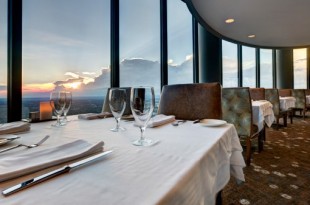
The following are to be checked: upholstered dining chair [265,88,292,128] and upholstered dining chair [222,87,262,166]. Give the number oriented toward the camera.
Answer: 0

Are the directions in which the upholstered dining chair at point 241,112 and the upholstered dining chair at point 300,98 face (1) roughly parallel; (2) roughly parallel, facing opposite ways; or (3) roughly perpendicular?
roughly parallel

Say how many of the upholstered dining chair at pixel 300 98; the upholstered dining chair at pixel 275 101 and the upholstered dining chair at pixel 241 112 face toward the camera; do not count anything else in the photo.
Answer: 0

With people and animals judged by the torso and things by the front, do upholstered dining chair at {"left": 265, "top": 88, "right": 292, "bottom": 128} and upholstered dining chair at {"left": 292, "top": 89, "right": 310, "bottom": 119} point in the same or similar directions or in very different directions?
same or similar directions

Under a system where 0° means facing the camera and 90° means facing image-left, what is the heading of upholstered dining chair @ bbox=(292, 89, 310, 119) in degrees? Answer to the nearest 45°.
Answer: approximately 225°

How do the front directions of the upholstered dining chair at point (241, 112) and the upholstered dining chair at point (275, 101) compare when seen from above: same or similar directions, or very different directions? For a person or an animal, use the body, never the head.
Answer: same or similar directions
